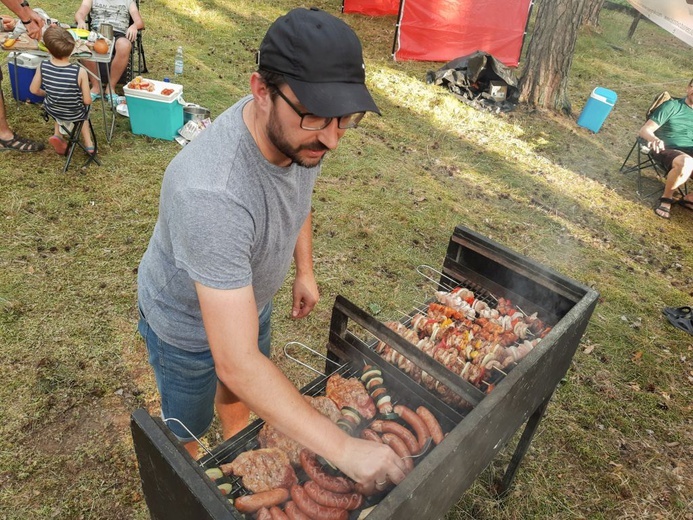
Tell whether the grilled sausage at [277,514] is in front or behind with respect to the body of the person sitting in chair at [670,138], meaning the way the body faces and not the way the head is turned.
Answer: in front

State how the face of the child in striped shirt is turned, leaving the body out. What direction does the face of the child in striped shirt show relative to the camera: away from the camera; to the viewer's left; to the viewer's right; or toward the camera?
away from the camera

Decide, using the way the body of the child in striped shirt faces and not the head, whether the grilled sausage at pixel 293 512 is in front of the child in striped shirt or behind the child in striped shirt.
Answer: behind

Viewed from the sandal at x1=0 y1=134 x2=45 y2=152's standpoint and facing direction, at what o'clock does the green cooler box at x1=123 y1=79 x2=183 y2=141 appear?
The green cooler box is roughly at 12 o'clock from the sandal.

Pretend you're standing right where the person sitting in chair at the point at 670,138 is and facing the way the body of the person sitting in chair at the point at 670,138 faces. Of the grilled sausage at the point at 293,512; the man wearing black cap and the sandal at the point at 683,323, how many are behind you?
0

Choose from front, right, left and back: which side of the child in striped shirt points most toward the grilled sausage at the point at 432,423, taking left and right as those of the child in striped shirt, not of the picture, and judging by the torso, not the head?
back

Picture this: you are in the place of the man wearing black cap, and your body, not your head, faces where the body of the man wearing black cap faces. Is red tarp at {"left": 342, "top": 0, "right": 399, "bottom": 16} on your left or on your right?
on your left

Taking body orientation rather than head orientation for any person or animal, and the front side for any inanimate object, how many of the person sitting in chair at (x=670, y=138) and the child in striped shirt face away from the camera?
1

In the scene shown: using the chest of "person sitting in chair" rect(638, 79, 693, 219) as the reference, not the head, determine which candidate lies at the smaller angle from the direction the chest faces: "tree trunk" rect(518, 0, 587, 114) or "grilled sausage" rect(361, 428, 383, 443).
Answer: the grilled sausage

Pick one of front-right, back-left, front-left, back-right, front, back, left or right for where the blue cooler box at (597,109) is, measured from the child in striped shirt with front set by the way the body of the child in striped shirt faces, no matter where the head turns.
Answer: right

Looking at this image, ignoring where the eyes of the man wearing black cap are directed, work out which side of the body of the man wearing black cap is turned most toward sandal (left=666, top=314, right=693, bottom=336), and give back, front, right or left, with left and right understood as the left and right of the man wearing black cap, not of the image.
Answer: left

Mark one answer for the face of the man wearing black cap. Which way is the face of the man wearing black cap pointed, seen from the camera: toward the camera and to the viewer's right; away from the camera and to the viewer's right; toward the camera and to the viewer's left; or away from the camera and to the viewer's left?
toward the camera and to the viewer's right

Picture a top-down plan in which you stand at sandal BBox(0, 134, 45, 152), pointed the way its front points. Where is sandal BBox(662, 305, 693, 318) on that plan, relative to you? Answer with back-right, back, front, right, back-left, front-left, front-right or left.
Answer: front-right

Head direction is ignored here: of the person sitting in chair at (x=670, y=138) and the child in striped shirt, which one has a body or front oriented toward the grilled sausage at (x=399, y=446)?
the person sitting in chair

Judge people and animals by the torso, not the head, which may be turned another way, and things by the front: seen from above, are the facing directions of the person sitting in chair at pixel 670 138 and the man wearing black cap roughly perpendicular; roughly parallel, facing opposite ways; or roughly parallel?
roughly perpendicular
